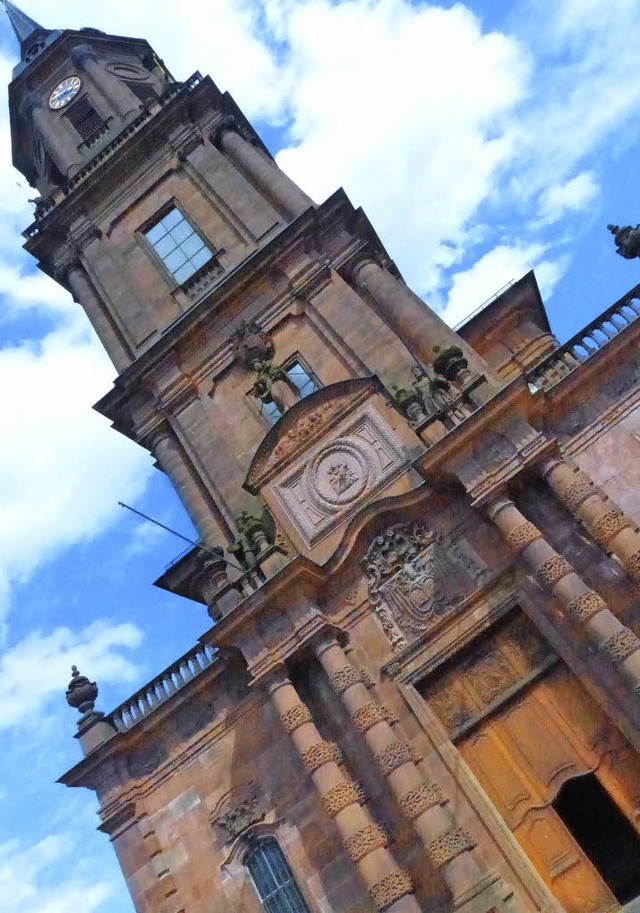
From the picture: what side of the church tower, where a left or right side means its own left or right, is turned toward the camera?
front
